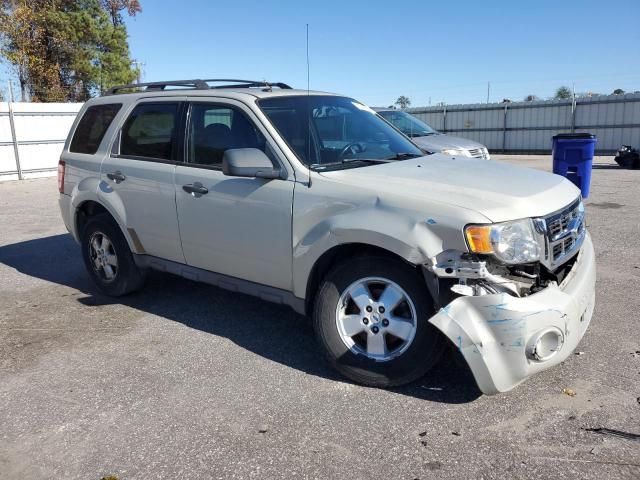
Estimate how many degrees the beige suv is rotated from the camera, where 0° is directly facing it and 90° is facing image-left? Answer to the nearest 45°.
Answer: approximately 315°

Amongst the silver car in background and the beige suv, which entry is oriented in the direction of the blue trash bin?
the silver car in background

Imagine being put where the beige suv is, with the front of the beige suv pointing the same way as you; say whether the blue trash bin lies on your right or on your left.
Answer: on your left

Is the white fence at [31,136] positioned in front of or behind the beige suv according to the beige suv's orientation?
behind

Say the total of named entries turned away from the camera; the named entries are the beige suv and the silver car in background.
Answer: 0

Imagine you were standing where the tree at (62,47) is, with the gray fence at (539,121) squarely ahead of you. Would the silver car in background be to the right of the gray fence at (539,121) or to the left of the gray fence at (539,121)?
right

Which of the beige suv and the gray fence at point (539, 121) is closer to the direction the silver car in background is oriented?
the beige suv

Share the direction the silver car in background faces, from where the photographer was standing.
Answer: facing the viewer and to the right of the viewer

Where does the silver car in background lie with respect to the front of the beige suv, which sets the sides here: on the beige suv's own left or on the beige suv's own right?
on the beige suv's own left

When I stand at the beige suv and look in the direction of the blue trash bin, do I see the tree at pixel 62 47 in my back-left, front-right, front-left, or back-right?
front-left

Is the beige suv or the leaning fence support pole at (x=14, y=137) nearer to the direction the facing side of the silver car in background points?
the beige suv

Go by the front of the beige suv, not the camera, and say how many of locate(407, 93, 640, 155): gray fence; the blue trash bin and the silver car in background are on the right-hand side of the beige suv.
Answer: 0

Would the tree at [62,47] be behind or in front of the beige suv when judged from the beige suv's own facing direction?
behind

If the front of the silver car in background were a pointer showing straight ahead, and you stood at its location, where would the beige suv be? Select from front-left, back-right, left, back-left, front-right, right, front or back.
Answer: front-right

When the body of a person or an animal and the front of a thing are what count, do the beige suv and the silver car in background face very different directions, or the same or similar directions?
same or similar directions

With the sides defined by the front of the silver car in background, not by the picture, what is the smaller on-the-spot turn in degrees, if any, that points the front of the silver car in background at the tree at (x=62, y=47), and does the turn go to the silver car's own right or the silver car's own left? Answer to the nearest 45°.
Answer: approximately 180°
